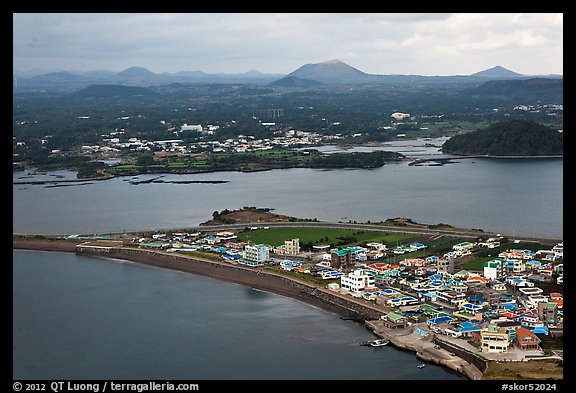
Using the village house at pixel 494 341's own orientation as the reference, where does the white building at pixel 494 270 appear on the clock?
The white building is roughly at 6 o'clock from the village house.

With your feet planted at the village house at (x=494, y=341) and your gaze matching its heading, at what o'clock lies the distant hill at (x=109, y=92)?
The distant hill is roughly at 5 o'clock from the village house.

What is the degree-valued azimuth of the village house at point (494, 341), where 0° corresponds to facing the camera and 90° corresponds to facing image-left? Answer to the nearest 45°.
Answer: approximately 0°

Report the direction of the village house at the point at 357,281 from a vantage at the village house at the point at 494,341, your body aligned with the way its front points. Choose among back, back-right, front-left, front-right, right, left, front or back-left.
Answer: back-right

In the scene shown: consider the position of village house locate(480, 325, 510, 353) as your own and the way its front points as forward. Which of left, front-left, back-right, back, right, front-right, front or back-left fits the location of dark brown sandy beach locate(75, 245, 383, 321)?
back-right

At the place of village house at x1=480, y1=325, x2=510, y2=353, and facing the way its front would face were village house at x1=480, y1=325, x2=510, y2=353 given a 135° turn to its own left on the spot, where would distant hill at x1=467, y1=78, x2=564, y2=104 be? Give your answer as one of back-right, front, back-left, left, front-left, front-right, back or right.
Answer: front-left

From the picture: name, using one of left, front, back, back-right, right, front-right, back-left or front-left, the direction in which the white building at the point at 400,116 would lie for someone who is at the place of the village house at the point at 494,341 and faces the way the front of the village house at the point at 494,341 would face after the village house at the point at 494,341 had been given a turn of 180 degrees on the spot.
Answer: front

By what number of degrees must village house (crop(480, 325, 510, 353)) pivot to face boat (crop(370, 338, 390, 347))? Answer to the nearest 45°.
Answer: approximately 90° to its right

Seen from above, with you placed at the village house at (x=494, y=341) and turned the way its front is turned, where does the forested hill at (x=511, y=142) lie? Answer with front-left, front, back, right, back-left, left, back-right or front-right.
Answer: back

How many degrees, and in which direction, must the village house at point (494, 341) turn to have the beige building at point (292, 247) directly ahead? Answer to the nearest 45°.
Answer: approximately 135° to its right
